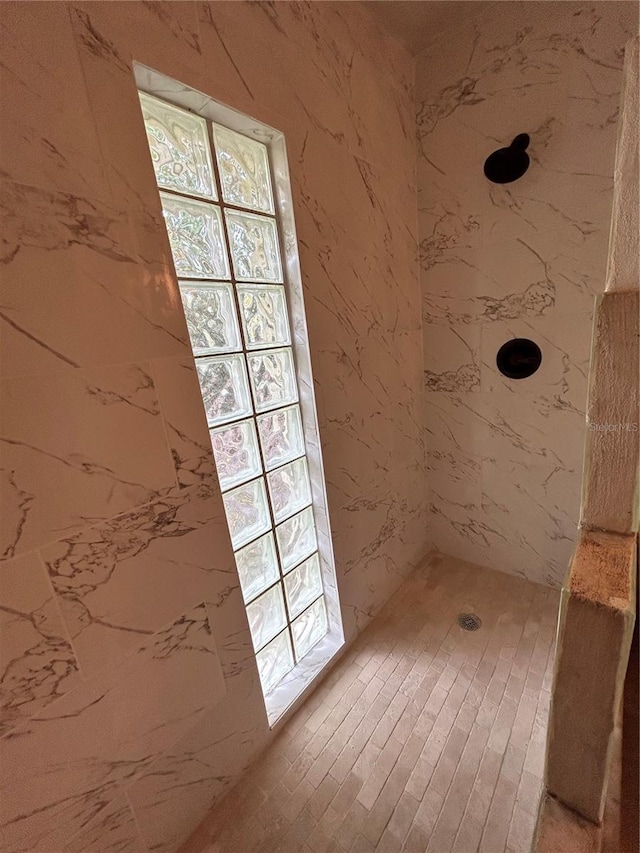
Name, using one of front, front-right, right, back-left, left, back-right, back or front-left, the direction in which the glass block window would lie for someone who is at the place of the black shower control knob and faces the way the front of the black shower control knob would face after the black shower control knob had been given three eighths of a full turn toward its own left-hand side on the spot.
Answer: back

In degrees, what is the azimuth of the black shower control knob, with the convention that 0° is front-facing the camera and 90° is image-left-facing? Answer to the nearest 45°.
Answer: approximately 0°

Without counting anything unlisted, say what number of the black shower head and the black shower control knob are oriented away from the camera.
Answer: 0

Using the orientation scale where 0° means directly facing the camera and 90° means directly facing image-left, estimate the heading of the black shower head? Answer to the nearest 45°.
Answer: approximately 45°
